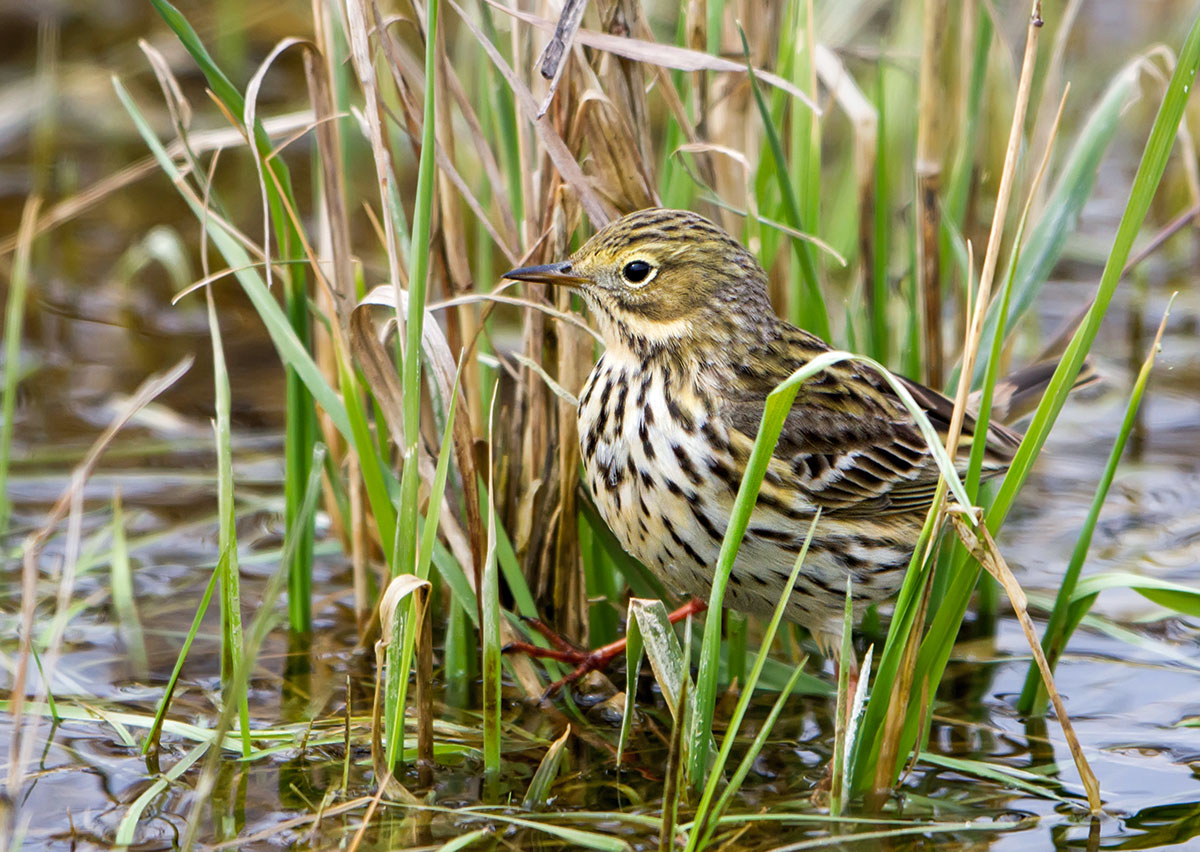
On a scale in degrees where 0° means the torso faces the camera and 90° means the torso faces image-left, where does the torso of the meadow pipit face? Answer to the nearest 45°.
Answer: approximately 45°

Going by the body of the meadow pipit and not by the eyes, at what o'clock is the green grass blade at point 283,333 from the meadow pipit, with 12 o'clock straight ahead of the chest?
The green grass blade is roughly at 1 o'clock from the meadow pipit.

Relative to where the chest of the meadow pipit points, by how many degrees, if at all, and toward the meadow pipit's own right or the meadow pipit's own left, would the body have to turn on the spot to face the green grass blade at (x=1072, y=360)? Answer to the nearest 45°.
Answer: approximately 90° to the meadow pipit's own left

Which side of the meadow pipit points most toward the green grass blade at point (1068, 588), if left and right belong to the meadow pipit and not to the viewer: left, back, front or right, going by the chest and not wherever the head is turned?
back
